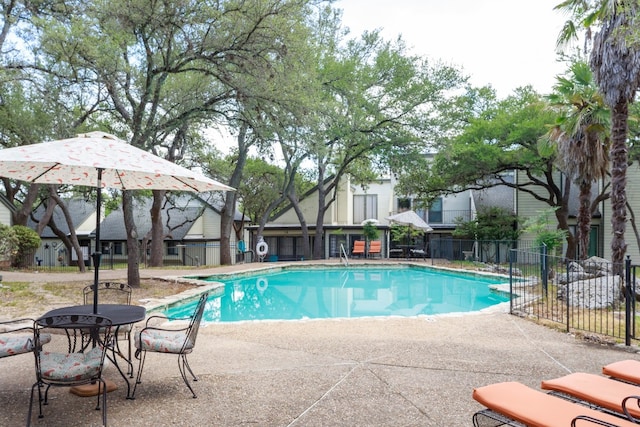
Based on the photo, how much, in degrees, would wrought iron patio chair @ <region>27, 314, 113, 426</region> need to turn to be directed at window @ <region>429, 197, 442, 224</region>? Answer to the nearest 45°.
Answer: approximately 45° to its right

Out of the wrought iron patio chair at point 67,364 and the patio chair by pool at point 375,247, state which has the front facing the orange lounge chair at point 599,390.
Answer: the patio chair by pool

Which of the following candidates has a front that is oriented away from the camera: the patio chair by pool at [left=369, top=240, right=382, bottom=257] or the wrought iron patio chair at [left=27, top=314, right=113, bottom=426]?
the wrought iron patio chair

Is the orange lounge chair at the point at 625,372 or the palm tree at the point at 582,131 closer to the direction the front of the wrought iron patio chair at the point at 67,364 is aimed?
the palm tree

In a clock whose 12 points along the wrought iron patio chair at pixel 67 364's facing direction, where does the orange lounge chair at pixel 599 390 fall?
The orange lounge chair is roughly at 4 o'clock from the wrought iron patio chair.

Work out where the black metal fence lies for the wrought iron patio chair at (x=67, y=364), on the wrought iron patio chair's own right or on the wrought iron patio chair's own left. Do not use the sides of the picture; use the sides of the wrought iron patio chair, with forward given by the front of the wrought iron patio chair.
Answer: on the wrought iron patio chair's own right

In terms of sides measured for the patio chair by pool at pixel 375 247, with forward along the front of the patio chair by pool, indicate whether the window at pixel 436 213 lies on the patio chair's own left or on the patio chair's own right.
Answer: on the patio chair's own left

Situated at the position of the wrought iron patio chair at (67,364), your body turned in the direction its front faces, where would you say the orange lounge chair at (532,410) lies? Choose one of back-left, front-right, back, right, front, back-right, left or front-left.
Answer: back-right

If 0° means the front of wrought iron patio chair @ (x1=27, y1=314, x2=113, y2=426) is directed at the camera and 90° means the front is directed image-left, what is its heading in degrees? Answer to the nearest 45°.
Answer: approximately 180°

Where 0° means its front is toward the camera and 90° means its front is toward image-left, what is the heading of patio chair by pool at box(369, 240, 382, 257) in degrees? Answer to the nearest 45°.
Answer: approximately 0°

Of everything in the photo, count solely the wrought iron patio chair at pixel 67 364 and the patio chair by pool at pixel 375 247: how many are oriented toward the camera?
1

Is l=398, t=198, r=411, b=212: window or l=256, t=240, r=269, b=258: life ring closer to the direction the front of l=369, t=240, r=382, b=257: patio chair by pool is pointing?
the life ring
